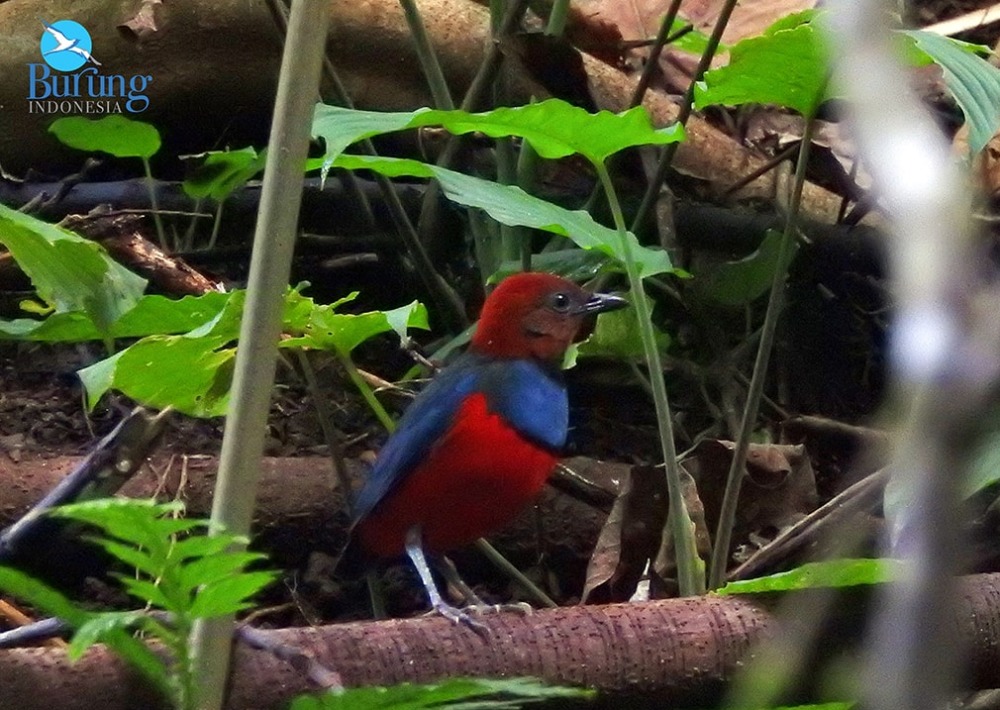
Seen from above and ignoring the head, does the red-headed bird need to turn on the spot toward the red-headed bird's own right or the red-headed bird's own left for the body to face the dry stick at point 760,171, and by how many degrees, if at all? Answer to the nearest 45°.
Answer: approximately 45° to the red-headed bird's own left

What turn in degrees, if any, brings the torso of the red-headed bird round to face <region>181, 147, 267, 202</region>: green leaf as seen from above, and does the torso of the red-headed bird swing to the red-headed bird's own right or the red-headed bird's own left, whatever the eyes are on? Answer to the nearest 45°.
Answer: approximately 135° to the red-headed bird's own left

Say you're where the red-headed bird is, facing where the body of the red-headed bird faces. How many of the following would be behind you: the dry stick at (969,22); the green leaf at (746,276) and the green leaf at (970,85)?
0

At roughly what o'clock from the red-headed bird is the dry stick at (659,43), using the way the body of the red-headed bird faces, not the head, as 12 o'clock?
The dry stick is roughly at 10 o'clock from the red-headed bird.

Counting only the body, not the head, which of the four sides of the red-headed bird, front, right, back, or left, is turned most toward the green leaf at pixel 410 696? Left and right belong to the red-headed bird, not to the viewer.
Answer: right

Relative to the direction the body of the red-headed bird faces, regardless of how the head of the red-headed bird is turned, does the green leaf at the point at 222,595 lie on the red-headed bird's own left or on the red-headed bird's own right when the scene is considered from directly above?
on the red-headed bird's own right

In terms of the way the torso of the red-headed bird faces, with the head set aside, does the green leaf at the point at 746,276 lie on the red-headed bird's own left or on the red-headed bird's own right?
on the red-headed bird's own left

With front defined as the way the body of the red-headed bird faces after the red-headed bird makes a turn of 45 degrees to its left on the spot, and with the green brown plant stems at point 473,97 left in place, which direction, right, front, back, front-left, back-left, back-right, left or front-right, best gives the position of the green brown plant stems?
front-left

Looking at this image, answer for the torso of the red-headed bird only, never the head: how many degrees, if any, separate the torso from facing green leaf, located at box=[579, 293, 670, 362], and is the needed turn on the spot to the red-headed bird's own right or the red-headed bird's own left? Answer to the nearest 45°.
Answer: approximately 45° to the red-headed bird's own left

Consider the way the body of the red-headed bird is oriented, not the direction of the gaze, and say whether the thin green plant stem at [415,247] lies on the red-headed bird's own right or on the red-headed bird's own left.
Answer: on the red-headed bird's own left

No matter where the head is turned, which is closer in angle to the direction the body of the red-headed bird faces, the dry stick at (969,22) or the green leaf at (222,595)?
the dry stick

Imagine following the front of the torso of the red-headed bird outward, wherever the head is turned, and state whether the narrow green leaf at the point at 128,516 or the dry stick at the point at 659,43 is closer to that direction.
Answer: the dry stick

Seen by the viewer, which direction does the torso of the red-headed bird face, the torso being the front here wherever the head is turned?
to the viewer's right

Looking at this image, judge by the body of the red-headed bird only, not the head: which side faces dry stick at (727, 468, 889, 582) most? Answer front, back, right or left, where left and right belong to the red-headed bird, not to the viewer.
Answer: front

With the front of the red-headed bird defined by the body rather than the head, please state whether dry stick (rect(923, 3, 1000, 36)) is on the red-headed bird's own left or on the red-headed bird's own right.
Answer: on the red-headed bird's own left
